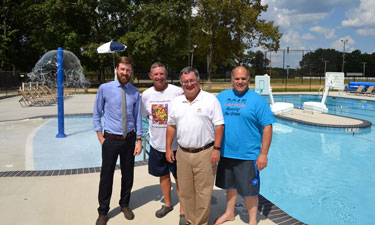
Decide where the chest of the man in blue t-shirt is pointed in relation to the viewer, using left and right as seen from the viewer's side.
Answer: facing the viewer and to the left of the viewer

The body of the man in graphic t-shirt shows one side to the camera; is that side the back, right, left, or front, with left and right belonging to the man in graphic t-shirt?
front

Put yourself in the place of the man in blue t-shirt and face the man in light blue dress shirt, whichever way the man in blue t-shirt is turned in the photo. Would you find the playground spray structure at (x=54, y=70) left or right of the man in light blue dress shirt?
right

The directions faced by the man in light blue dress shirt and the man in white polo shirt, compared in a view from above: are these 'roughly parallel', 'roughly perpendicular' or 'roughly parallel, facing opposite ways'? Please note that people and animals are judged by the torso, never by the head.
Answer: roughly parallel

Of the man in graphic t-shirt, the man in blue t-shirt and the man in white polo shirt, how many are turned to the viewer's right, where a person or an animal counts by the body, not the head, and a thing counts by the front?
0

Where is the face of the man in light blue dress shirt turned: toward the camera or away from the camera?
toward the camera
